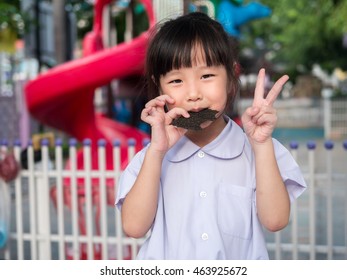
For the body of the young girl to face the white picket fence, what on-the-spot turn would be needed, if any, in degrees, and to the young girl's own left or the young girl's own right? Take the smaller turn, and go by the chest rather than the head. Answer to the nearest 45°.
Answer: approximately 180°

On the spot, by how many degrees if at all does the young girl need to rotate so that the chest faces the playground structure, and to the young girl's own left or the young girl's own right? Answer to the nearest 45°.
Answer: approximately 180°

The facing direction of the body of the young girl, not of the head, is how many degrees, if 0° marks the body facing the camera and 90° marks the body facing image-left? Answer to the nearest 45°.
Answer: approximately 0°
